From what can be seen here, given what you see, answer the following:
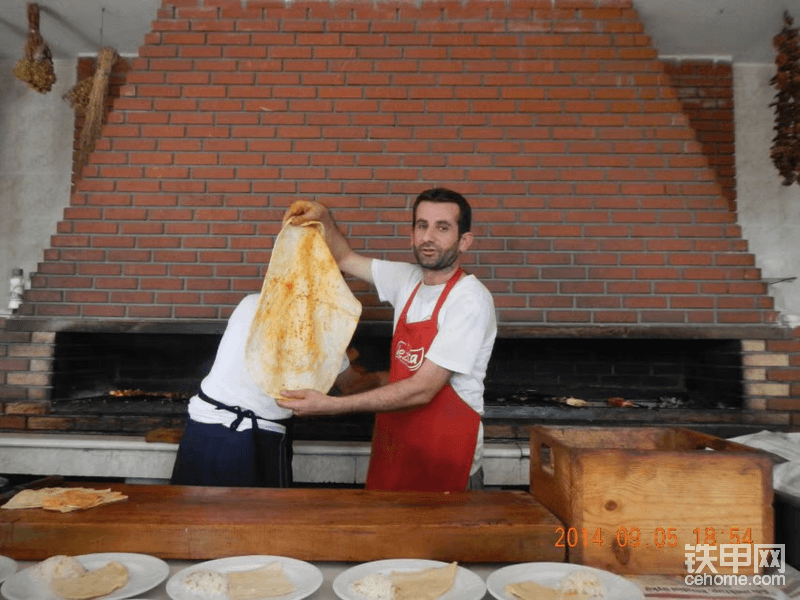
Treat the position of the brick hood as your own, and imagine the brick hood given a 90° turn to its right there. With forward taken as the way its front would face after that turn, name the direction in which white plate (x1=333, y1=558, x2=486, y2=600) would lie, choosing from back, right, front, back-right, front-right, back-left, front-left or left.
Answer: left

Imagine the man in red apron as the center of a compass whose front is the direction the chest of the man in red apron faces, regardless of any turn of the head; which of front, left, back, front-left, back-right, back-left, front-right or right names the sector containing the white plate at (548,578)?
front-left

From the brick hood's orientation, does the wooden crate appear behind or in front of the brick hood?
in front

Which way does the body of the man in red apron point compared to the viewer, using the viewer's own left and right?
facing the viewer and to the left of the viewer

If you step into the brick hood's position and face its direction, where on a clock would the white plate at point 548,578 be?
The white plate is roughly at 12 o'clock from the brick hood.

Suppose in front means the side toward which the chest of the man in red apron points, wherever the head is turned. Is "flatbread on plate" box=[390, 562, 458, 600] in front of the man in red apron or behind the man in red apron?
in front

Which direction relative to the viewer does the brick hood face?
toward the camera

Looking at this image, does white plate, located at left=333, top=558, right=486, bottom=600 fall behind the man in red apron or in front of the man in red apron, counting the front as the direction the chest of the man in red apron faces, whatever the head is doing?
in front

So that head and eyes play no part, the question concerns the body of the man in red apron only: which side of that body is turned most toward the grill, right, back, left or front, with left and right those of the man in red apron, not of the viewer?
back

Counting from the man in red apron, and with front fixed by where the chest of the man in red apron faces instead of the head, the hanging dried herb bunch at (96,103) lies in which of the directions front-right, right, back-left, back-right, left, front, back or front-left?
right

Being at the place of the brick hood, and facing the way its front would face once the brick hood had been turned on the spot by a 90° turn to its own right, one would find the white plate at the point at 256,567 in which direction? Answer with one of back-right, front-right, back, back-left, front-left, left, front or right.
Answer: left

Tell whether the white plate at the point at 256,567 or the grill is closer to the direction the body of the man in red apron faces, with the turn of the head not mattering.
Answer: the white plate

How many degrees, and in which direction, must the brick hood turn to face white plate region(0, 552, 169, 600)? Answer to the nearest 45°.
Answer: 0° — it already faces it

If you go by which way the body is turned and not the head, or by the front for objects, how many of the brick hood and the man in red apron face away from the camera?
0

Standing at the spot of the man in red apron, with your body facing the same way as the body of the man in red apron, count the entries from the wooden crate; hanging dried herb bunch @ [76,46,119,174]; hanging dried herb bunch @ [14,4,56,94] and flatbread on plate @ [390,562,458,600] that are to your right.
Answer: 2
